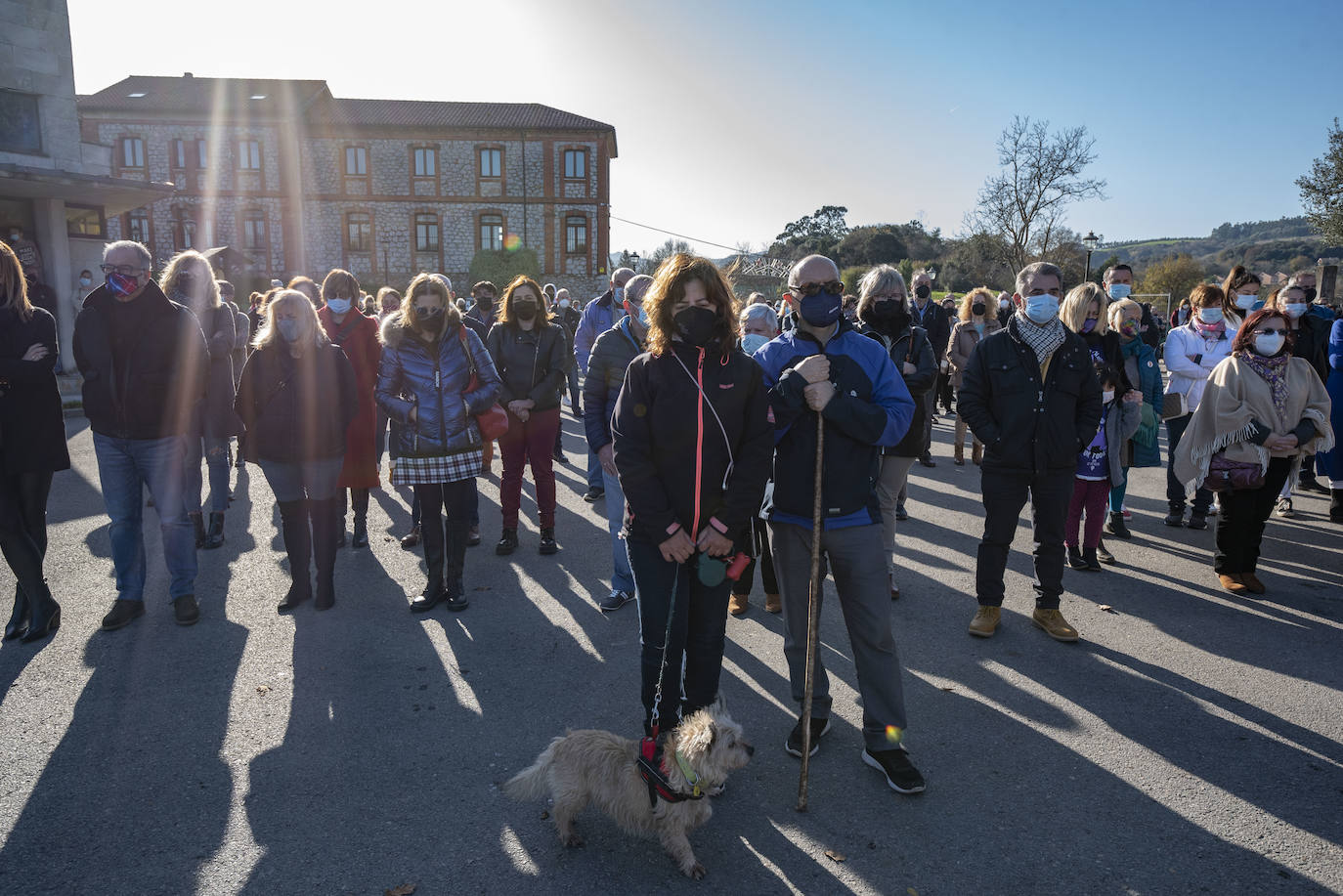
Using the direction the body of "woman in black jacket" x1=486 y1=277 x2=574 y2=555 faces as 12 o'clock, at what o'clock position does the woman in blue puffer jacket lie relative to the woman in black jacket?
The woman in blue puffer jacket is roughly at 1 o'clock from the woman in black jacket.

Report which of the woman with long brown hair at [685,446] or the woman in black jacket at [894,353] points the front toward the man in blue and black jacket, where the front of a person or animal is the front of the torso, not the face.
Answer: the woman in black jacket

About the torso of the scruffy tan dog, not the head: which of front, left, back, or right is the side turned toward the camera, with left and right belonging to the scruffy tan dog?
right

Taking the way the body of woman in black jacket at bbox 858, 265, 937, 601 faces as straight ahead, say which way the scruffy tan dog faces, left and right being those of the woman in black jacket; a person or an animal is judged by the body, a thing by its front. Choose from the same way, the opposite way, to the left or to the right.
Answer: to the left

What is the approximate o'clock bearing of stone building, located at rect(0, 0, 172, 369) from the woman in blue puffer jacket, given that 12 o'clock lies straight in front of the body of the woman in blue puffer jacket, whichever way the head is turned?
The stone building is roughly at 5 o'clock from the woman in blue puffer jacket.
